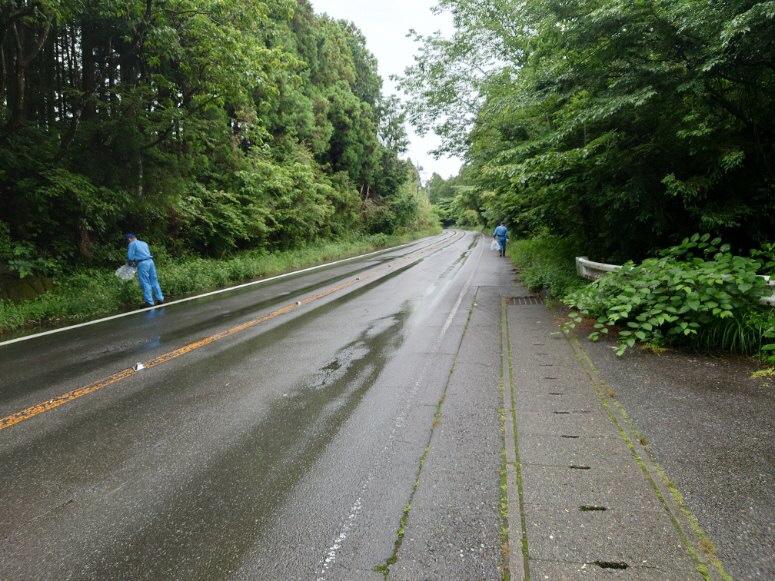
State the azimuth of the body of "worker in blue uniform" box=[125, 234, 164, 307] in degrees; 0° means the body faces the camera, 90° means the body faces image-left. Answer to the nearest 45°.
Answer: approximately 135°

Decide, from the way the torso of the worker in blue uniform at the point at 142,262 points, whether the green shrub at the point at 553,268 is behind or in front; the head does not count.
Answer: behind

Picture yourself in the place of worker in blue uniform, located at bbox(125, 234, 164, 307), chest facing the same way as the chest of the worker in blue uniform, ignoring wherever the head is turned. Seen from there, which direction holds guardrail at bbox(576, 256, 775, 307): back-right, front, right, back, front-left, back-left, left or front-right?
back

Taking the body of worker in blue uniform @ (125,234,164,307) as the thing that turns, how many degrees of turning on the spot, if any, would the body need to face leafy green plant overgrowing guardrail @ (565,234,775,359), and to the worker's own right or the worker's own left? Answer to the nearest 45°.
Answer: approximately 180°
